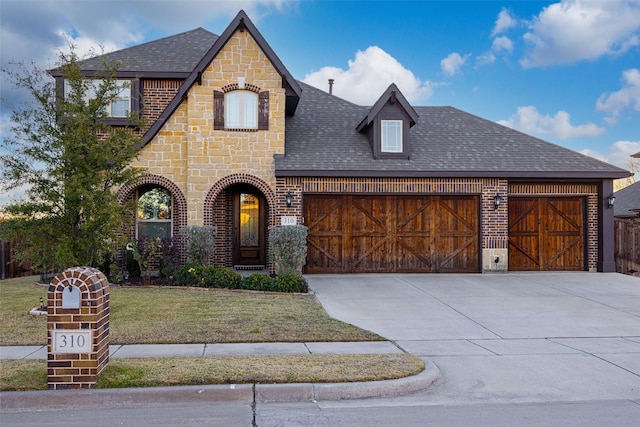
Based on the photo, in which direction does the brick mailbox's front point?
toward the camera

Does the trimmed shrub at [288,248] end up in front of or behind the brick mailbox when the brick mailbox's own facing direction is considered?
behind

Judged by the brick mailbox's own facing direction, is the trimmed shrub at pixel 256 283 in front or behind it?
behind

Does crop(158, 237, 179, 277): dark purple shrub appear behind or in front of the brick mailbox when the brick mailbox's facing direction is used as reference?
behind

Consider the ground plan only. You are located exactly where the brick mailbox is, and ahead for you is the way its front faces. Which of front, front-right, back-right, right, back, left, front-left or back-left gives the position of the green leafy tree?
back

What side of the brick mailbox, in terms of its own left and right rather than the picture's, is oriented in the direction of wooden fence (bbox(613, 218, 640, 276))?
left

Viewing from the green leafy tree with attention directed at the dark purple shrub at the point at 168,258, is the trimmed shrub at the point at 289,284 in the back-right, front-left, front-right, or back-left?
front-right

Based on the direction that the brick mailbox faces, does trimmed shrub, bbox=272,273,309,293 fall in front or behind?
behind
